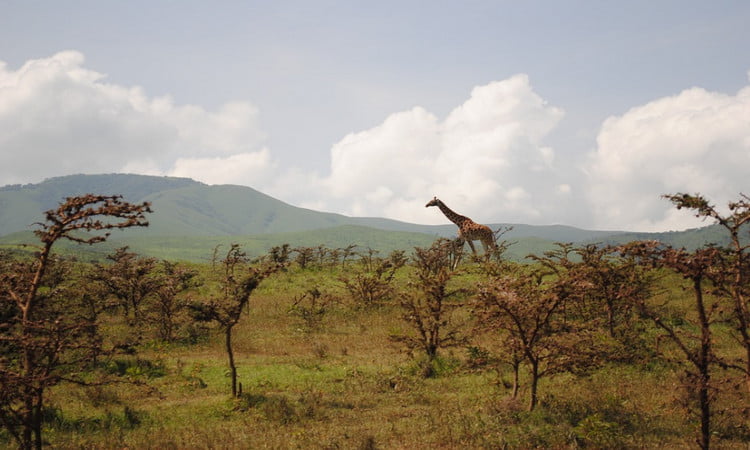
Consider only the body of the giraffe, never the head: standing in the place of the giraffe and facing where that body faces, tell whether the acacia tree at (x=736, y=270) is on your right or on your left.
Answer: on your left

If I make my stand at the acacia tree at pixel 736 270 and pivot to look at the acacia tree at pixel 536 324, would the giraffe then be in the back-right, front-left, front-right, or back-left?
front-right

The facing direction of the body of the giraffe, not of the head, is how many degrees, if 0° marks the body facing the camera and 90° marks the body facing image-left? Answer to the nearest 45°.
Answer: approximately 90°

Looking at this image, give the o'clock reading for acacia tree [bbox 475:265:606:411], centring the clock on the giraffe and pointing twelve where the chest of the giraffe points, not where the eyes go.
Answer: The acacia tree is roughly at 9 o'clock from the giraffe.

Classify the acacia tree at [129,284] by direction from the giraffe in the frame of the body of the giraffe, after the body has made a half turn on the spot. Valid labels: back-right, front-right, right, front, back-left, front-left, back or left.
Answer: back-right
